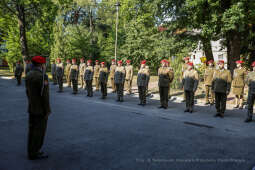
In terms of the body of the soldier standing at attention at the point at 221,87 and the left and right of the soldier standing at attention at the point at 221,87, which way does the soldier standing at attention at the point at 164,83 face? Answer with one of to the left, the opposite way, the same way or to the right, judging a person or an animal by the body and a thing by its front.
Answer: the same way

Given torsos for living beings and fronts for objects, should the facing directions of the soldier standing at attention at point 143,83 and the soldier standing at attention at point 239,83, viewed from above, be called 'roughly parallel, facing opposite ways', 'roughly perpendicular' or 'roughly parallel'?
roughly parallel

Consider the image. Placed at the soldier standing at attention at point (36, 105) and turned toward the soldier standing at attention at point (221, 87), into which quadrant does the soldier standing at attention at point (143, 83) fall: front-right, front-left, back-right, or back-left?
front-left

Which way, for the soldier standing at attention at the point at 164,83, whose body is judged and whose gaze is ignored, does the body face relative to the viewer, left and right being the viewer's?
facing the viewer and to the left of the viewer

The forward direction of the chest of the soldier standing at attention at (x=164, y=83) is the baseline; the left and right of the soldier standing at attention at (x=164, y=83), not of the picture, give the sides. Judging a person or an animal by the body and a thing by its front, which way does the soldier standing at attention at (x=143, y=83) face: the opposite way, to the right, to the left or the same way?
the same way

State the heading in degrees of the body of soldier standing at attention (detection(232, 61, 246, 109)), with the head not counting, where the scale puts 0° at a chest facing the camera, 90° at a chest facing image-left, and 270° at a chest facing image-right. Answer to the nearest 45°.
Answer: approximately 45°

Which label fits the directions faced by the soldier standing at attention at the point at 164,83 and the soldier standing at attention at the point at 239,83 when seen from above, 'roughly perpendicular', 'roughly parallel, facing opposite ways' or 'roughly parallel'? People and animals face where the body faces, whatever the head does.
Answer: roughly parallel

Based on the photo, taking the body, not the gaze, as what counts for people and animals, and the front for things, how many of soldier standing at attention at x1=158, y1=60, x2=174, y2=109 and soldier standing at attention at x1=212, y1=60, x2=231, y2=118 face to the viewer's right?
0

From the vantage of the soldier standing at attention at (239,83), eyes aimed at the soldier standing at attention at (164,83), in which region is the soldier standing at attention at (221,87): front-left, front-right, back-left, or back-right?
front-left

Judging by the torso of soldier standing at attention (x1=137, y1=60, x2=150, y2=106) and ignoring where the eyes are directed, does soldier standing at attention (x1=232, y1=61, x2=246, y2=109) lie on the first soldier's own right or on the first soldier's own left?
on the first soldier's own left

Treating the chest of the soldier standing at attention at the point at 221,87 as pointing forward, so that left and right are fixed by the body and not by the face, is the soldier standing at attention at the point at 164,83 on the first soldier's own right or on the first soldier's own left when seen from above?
on the first soldier's own right

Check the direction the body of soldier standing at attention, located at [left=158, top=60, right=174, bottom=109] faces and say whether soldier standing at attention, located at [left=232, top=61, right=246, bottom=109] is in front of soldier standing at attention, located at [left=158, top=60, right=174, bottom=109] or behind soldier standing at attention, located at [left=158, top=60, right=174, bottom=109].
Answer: behind

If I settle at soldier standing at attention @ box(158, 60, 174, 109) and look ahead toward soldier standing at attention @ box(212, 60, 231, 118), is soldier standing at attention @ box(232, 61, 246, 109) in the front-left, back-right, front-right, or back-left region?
front-left

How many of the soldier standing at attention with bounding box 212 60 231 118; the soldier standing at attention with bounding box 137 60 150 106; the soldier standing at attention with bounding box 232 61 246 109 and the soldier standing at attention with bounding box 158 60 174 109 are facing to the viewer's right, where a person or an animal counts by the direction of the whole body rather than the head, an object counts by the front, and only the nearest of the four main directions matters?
0

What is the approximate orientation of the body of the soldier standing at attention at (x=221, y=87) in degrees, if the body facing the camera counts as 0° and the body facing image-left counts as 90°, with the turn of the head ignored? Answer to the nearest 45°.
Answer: approximately 45°
